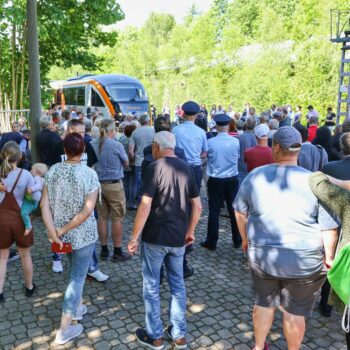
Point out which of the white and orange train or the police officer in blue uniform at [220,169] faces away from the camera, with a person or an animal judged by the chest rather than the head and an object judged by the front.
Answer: the police officer in blue uniform

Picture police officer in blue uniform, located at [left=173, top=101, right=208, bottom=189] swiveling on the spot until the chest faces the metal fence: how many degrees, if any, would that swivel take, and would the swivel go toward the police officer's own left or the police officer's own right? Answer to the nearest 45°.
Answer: approximately 45° to the police officer's own left

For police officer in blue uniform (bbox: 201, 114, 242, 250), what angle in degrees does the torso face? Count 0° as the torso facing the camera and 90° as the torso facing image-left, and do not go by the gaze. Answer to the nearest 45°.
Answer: approximately 180°

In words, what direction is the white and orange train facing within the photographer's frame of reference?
facing the viewer and to the right of the viewer

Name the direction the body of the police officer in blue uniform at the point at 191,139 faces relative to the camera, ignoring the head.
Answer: away from the camera

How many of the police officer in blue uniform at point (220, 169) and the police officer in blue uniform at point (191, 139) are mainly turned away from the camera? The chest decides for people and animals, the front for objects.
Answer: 2

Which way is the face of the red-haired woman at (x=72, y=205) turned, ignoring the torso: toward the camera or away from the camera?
away from the camera
